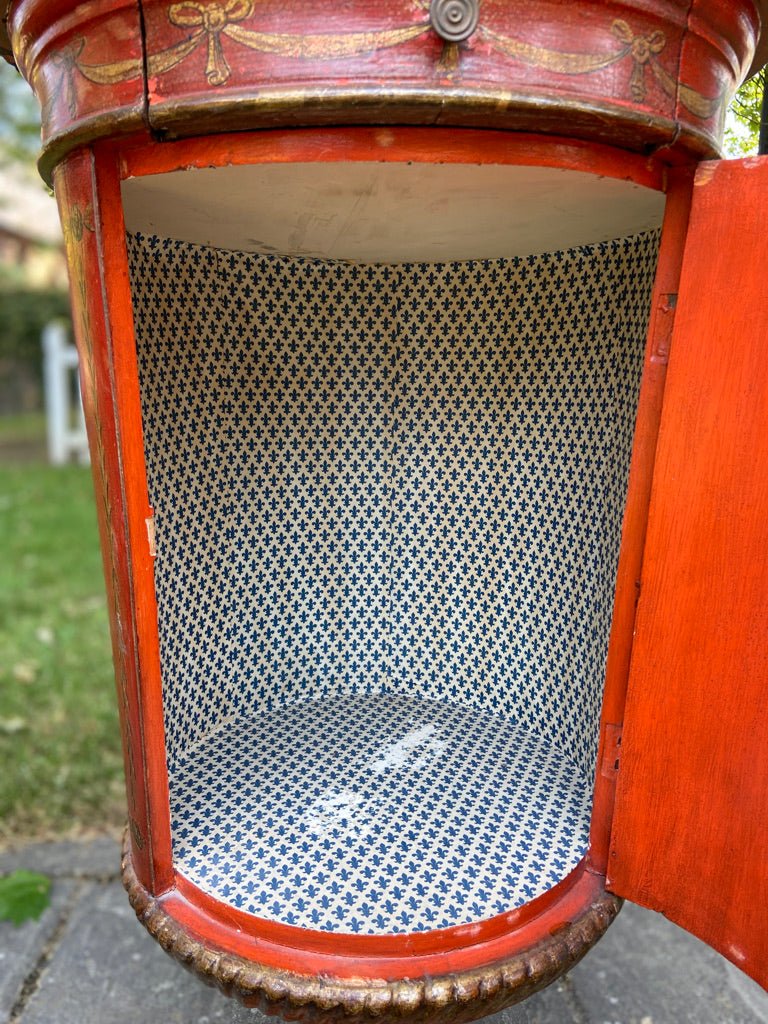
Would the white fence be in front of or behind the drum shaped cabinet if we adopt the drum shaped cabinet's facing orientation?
behind

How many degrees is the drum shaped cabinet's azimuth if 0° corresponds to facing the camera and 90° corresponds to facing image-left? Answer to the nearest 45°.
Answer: approximately 0°
